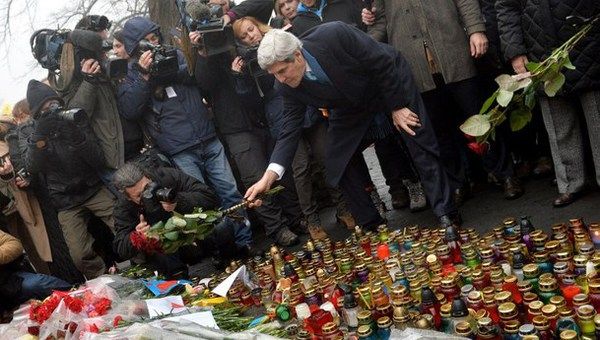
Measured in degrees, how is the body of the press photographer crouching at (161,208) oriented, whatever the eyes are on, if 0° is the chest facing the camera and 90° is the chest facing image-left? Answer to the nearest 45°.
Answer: approximately 315°

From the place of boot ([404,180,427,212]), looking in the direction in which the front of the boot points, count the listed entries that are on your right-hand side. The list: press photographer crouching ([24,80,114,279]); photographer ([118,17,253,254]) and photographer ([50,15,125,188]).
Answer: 3

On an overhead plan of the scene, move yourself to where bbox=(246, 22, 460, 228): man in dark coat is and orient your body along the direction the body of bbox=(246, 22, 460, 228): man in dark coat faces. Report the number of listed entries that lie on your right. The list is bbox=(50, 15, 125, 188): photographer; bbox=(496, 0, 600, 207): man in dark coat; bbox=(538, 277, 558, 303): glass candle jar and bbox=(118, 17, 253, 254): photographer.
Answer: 2

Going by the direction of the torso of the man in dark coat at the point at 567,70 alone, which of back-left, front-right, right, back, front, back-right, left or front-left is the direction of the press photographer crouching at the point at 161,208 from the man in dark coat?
front-right

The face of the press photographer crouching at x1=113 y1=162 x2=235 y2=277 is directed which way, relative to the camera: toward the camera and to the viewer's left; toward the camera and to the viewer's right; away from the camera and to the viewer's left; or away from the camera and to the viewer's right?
toward the camera and to the viewer's right

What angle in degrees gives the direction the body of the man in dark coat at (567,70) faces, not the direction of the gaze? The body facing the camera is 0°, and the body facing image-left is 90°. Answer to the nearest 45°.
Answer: approximately 45°

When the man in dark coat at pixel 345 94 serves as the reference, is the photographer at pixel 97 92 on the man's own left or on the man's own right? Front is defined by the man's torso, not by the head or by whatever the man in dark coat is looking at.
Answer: on the man's own right

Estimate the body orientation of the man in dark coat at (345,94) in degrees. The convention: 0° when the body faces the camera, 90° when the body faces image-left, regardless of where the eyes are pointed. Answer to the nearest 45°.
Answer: approximately 45°

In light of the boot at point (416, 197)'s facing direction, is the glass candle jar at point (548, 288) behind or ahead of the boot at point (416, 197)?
ahead

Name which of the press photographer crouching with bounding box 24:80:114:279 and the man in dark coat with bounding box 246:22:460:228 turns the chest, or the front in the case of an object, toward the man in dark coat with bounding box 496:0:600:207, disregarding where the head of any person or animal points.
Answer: the press photographer crouching
